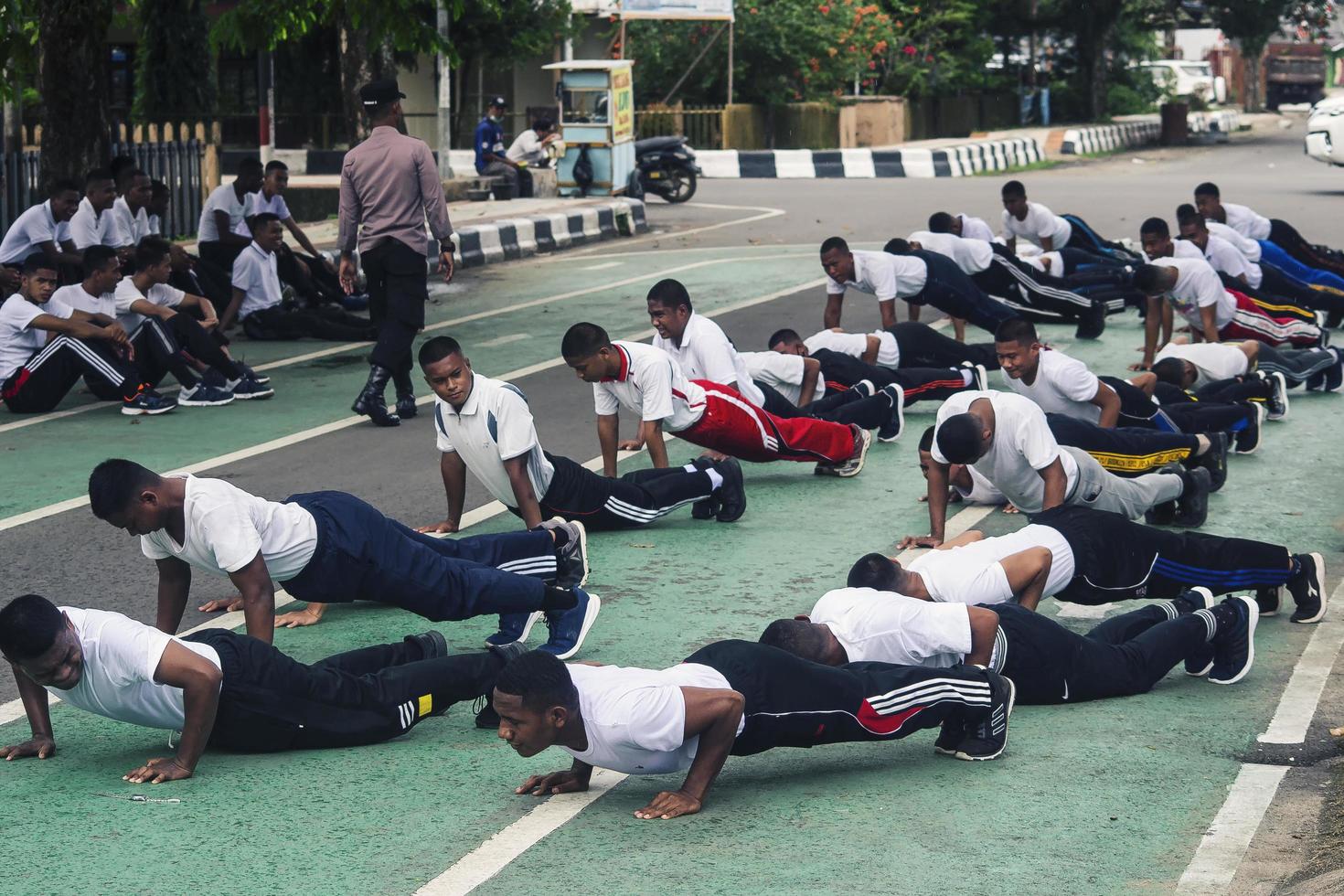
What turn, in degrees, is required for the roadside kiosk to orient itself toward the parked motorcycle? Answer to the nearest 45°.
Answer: approximately 135° to its left

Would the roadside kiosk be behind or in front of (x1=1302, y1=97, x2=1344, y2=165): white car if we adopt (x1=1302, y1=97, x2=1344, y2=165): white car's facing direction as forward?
in front

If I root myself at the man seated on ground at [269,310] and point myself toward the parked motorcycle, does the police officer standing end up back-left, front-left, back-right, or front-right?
back-right

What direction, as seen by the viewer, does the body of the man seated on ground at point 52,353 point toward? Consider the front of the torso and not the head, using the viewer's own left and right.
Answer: facing to the right of the viewer

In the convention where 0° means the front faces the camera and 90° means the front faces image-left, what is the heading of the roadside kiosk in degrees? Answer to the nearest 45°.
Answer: approximately 0°
